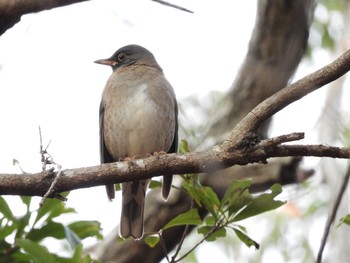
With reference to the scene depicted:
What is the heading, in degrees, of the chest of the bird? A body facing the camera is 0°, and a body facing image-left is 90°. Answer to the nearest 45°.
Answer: approximately 0°
